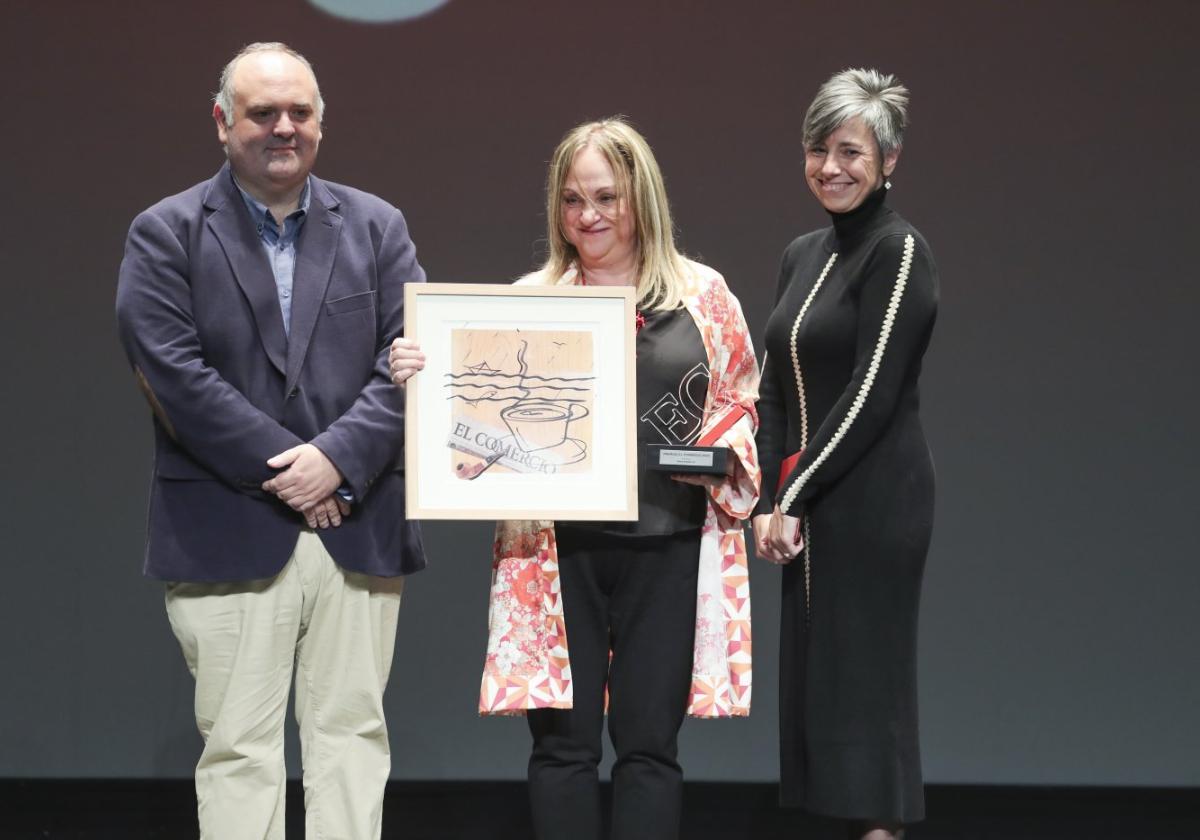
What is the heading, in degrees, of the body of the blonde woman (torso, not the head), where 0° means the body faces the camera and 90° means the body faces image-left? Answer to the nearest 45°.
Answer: approximately 0°

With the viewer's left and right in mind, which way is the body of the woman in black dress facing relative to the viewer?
facing the viewer and to the left of the viewer

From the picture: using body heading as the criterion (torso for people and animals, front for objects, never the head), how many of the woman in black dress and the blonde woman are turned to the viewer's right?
0

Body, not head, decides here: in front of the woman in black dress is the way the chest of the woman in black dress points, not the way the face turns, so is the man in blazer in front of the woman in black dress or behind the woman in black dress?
in front

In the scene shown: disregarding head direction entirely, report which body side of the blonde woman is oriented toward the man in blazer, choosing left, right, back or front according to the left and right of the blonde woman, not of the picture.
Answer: right
